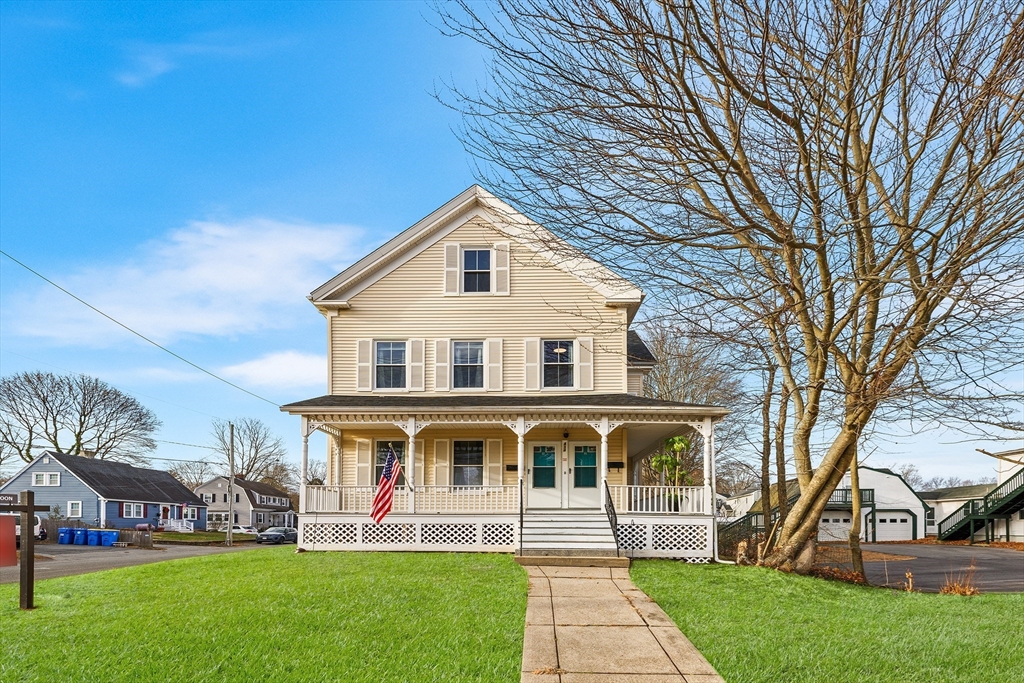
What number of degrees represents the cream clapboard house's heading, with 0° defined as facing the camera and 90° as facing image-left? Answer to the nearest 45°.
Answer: approximately 0°

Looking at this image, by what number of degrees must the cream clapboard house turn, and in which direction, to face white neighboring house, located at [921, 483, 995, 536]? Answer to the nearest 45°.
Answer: approximately 135° to its left

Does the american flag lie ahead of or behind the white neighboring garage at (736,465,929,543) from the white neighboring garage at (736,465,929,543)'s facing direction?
ahead

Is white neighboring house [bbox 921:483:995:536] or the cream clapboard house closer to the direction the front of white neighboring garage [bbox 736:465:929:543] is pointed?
the cream clapboard house

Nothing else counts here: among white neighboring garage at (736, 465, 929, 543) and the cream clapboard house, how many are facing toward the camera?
2

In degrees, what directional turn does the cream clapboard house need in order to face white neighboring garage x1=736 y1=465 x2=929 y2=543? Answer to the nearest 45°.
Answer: approximately 135° to its left
